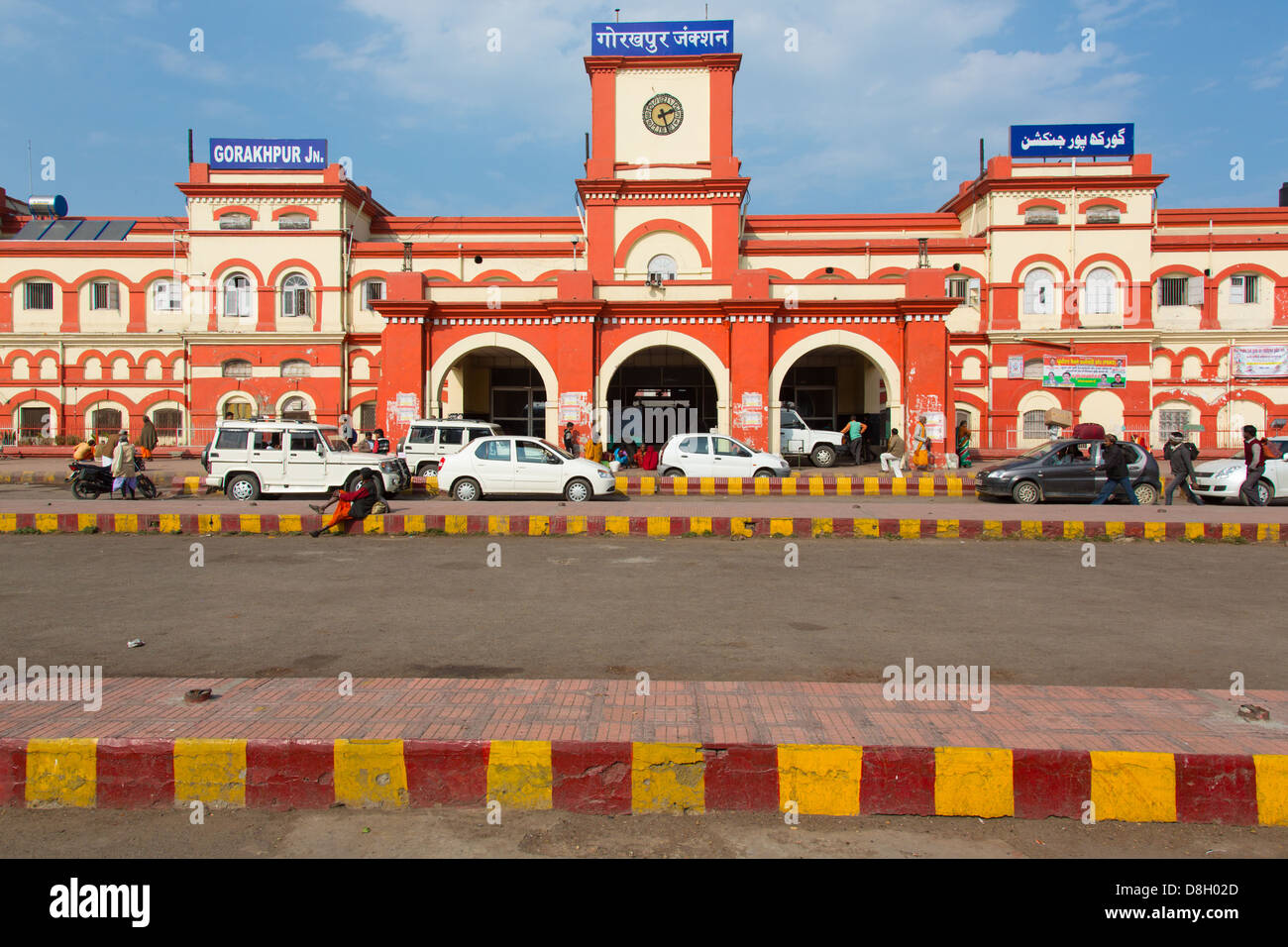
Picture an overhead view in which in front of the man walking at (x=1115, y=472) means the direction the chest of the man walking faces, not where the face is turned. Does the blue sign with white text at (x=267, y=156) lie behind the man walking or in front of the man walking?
in front

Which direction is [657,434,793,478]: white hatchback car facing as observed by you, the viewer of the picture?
facing to the right of the viewer

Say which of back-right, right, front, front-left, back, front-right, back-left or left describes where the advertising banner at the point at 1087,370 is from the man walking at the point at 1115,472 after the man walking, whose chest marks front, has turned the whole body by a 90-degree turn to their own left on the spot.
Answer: back

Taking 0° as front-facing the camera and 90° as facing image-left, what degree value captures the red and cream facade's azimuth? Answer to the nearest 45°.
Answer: approximately 0°

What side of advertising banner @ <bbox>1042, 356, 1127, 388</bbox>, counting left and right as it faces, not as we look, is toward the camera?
front

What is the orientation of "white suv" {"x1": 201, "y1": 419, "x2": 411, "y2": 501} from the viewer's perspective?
to the viewer's right

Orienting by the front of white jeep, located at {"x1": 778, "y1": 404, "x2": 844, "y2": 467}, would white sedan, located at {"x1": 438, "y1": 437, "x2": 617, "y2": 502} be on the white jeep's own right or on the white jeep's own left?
on the white jeep's own right

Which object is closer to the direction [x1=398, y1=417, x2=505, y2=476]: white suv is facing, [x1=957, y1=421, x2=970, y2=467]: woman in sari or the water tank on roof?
the woman in sari

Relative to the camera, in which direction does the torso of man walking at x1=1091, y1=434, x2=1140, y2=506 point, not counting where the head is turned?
to the viewer's left

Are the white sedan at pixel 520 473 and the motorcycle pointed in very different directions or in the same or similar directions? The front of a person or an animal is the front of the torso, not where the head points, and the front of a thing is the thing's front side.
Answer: same or similar directions

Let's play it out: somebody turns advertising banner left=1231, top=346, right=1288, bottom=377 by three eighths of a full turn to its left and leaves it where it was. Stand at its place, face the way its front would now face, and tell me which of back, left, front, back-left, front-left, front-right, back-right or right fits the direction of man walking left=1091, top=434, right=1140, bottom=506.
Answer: back-right

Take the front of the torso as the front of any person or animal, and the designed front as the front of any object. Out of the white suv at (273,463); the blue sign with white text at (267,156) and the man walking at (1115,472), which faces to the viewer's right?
the white suv

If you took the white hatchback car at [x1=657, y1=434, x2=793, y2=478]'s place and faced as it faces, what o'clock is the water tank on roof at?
The water tank on roof is roughly at 7 o'clock from the white hatchback car.

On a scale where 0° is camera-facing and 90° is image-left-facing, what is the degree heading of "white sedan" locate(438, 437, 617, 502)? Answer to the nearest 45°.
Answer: approximately 270°

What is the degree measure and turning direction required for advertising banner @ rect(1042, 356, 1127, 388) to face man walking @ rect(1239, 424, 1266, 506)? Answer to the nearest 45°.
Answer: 0° — it already faces them
